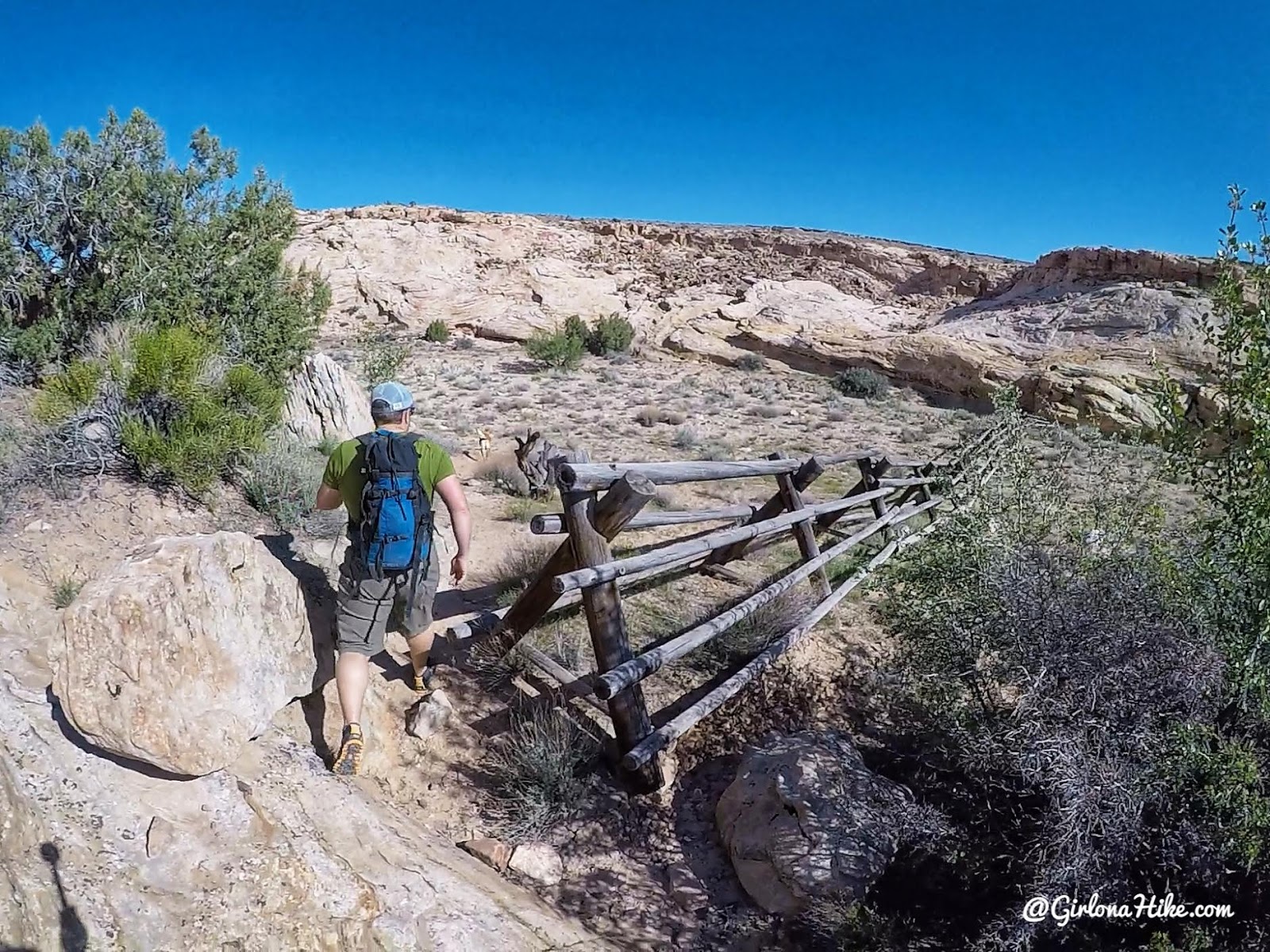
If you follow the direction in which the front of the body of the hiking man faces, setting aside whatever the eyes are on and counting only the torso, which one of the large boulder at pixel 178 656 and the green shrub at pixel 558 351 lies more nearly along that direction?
the green shrub

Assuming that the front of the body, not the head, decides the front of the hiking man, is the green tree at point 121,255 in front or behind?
in front

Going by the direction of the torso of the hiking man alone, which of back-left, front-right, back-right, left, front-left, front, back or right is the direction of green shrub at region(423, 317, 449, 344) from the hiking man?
front

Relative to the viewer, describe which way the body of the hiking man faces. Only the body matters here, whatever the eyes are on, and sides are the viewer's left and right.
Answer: facing away from the viewer

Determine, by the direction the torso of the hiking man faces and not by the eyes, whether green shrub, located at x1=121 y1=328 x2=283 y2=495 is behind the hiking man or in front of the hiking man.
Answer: in front

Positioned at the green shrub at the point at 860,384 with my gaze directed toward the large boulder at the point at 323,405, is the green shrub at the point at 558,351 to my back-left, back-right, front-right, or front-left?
front-right

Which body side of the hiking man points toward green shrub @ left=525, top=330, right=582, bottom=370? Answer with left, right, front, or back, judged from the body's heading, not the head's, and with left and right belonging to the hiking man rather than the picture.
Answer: front

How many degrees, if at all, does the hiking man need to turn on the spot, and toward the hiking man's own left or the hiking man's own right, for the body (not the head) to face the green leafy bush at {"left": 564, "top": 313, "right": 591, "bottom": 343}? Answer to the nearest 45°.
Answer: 0° — they already face it

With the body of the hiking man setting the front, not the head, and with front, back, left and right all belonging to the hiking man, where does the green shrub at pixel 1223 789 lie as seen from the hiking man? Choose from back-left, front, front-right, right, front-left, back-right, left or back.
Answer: back-right
